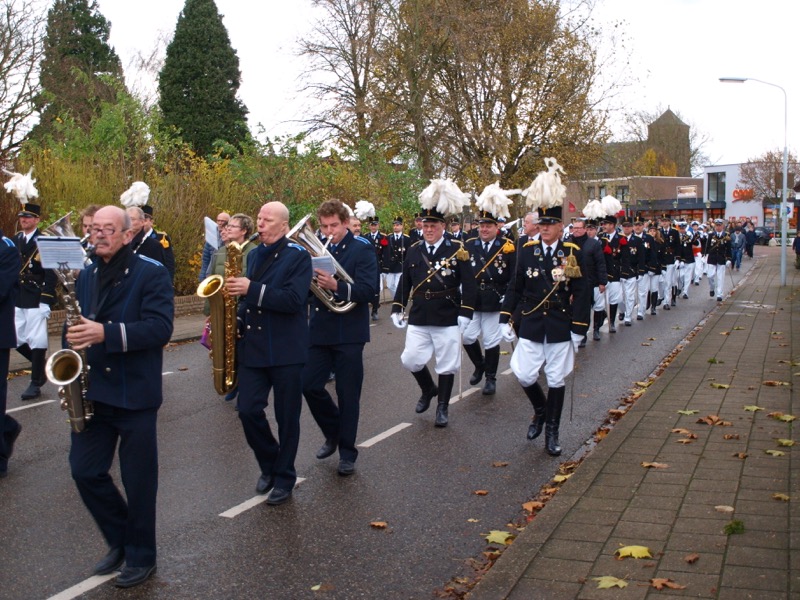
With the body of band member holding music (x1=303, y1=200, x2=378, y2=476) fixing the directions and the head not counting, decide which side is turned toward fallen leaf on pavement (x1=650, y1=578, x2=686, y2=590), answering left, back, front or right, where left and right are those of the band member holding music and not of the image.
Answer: left

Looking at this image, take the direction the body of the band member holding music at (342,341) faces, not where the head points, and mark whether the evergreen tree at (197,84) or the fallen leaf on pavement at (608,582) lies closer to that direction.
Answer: the fallen leaf on pavement

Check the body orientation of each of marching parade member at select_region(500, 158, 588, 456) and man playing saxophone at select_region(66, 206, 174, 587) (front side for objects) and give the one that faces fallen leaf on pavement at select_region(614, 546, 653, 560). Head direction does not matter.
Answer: the marching parade member

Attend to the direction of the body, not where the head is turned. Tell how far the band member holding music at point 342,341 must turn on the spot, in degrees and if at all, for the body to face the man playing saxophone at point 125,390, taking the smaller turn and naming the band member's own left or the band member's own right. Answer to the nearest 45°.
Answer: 0° — they already face them

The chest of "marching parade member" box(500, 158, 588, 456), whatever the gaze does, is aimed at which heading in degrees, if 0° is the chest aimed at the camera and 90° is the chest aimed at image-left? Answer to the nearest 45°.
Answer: approximately 0°

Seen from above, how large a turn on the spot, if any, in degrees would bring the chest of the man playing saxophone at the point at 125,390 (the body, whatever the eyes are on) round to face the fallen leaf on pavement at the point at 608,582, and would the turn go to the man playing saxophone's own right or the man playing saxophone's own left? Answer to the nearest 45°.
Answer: approximately 90° to the man playing saxophone's own left

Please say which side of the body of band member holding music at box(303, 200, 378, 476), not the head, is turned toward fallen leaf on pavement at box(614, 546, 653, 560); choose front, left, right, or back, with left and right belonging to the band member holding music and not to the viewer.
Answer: left

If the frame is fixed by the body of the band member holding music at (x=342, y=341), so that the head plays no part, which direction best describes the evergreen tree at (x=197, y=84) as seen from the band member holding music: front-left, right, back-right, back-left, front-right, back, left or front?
back-right

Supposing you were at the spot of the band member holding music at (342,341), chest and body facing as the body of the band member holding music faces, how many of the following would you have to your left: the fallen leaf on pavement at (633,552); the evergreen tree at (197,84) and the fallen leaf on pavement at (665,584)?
2

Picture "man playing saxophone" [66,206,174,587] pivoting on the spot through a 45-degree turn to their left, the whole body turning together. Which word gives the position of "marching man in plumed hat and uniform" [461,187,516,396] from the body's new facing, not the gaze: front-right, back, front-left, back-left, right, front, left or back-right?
back-left
